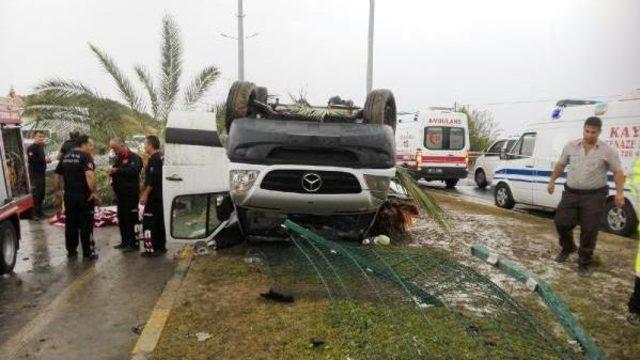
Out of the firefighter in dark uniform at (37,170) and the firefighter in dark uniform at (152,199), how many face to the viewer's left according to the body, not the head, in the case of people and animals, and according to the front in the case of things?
1

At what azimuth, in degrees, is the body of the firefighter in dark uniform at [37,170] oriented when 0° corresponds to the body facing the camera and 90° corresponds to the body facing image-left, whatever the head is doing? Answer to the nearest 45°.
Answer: approximately 315°

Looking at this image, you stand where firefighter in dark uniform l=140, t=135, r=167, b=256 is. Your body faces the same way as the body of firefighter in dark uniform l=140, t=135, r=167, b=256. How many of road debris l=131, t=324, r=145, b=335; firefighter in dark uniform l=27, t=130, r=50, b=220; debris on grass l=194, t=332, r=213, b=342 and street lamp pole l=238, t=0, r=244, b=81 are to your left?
2

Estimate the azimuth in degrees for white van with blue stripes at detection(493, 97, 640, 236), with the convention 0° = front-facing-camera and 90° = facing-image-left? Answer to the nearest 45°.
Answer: approximately 135°

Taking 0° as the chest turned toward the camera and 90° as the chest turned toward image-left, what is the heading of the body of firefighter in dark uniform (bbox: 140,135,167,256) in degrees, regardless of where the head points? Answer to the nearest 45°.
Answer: approximately 90°
